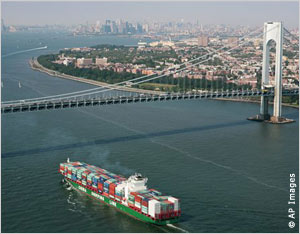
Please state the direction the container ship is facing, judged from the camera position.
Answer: facing away from the viewer and to the left of the viewer
